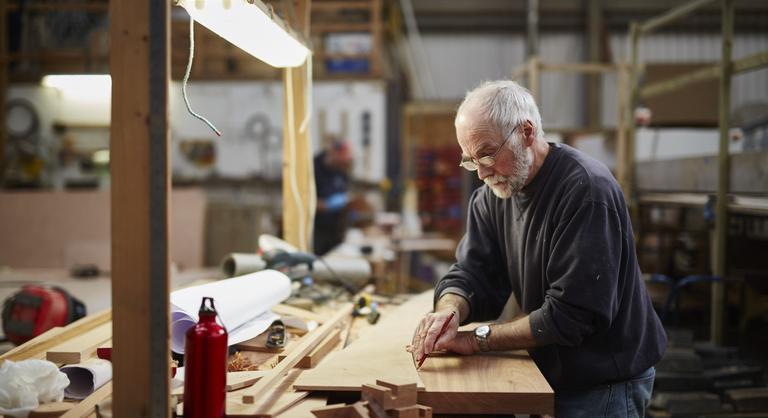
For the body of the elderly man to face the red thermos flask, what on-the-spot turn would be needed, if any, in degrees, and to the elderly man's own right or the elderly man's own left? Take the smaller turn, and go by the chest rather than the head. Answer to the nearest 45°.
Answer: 0° — they already face it

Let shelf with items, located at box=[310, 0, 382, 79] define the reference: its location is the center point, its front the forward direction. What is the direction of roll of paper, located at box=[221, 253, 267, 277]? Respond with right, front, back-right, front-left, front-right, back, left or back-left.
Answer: front

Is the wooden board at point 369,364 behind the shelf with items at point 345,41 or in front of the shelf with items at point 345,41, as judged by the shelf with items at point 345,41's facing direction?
in front

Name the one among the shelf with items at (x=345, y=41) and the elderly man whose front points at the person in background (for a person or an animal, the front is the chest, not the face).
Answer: the shelf with items

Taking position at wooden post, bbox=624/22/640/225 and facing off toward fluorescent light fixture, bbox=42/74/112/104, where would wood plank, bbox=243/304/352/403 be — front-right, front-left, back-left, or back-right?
front-left

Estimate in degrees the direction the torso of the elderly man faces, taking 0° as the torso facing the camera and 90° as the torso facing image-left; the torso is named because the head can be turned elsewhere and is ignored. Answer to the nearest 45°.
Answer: approximately 45°

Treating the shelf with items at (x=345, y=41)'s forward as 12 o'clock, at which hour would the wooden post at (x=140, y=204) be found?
The wooden post is roughly at 12 o'clock from the shelf with items.

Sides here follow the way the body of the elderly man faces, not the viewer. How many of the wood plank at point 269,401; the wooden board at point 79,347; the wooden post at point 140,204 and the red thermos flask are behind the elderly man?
0

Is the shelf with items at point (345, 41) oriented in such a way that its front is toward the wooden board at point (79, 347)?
yes

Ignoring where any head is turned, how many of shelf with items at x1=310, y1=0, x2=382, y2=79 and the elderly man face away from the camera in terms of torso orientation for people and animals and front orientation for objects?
0

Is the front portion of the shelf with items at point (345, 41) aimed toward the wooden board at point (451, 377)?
yes

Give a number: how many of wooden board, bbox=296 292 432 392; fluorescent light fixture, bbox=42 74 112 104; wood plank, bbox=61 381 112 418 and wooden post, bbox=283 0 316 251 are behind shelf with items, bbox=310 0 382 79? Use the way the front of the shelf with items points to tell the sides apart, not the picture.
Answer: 0

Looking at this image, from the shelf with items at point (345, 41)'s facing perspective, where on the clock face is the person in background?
The person in background is roughly at 12 o'clock from the shelf with items.

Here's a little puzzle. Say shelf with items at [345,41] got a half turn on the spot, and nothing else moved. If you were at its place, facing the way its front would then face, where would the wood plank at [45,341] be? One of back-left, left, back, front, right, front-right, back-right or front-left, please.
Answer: back

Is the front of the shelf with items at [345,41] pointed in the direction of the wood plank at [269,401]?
yes

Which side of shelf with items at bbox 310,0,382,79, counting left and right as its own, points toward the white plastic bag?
front

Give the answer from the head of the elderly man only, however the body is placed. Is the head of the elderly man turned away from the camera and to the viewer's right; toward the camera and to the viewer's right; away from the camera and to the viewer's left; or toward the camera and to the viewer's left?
toward the camera and to the viewer's left

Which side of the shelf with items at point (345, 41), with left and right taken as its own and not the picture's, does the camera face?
front
